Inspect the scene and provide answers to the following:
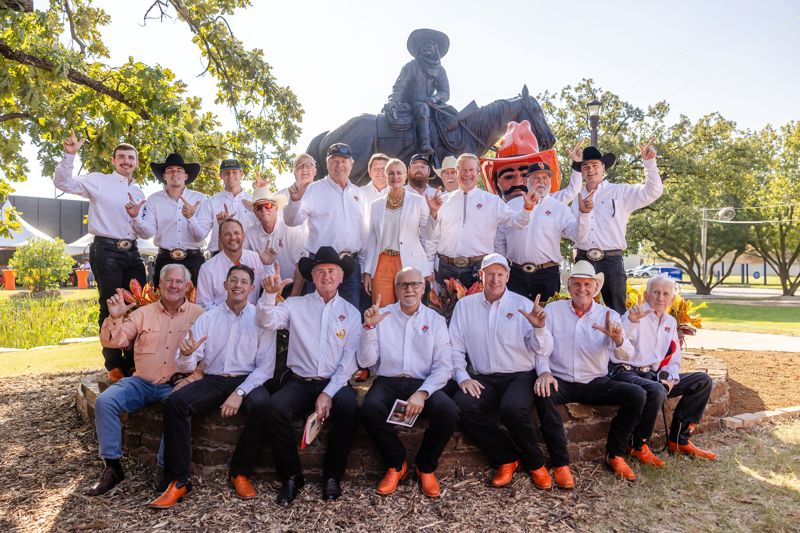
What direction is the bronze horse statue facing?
to the viewer's right

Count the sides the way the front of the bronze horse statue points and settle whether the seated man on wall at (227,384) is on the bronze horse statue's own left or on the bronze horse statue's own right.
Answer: on the bronze horse statue's own right

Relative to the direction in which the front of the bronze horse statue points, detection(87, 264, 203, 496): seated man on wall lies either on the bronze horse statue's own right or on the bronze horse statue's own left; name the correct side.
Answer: on the bronze horse statue's own right

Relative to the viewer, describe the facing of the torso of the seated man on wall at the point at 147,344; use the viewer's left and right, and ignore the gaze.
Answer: facing the viewer and to the left of the viewer

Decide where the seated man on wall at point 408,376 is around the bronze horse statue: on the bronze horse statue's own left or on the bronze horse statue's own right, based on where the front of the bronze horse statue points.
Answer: on the bronze horse statue's own right

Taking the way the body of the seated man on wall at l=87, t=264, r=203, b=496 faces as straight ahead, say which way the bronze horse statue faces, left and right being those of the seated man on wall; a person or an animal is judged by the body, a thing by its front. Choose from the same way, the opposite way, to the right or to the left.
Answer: to the left

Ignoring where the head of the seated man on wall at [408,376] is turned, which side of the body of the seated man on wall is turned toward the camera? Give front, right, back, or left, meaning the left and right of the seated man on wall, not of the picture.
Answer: front

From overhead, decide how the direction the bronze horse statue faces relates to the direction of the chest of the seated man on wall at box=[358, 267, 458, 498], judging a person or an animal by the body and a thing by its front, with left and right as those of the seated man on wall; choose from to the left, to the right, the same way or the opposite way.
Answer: to the left

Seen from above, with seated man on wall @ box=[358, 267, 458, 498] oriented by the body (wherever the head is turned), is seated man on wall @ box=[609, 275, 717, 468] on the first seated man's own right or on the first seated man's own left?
on the first seated man's own left

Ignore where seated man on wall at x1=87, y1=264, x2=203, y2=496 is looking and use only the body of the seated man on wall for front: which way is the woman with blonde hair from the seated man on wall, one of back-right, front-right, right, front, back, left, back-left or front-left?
back-left

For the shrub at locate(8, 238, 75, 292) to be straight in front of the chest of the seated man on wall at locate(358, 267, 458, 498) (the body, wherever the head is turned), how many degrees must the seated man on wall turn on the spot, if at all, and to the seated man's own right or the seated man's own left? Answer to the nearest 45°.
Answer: approximately 135° to the seated man's own right

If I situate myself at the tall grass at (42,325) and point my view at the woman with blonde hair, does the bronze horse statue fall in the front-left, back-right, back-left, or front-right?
front-left
